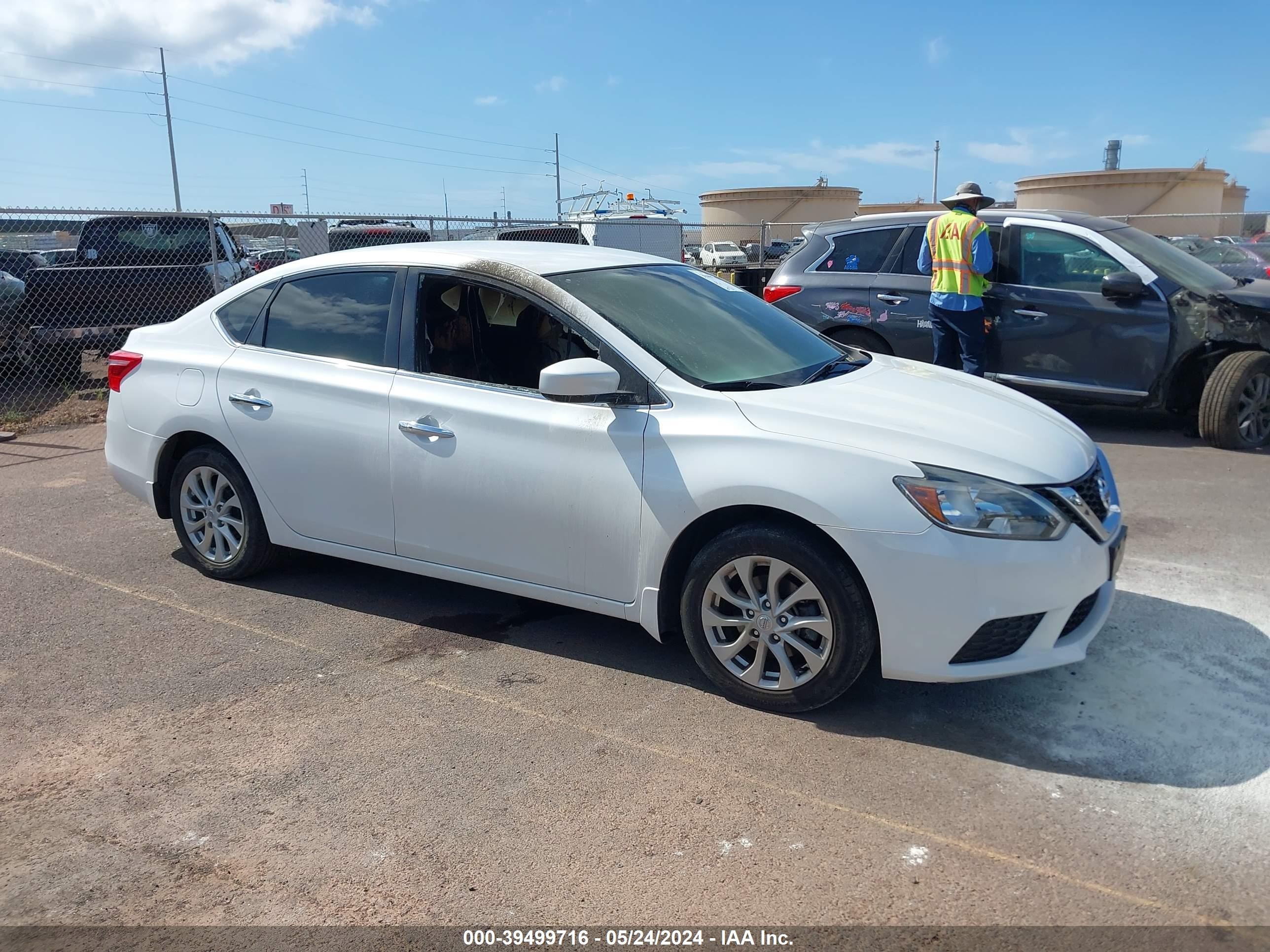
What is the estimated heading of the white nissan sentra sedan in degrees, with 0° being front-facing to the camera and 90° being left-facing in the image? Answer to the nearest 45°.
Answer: approximately 315°

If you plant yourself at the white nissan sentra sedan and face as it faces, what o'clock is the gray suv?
The gray suv is roughly at 9 o'clock from the white nissan sentra sedan.

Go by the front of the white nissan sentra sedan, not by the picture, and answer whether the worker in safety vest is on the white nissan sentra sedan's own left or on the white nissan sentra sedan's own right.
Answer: on the white nissan sentra sedan's own left

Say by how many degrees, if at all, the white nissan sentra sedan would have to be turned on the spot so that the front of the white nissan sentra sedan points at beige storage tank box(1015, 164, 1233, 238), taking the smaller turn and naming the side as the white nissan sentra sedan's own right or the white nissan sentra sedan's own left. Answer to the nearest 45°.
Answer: approximately 90° to the white nissan sentra sedan's own left

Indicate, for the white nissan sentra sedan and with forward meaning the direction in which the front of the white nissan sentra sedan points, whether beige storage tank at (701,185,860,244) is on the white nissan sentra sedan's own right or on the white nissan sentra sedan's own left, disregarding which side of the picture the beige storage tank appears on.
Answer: on the white nissan sentra sedan's own left
